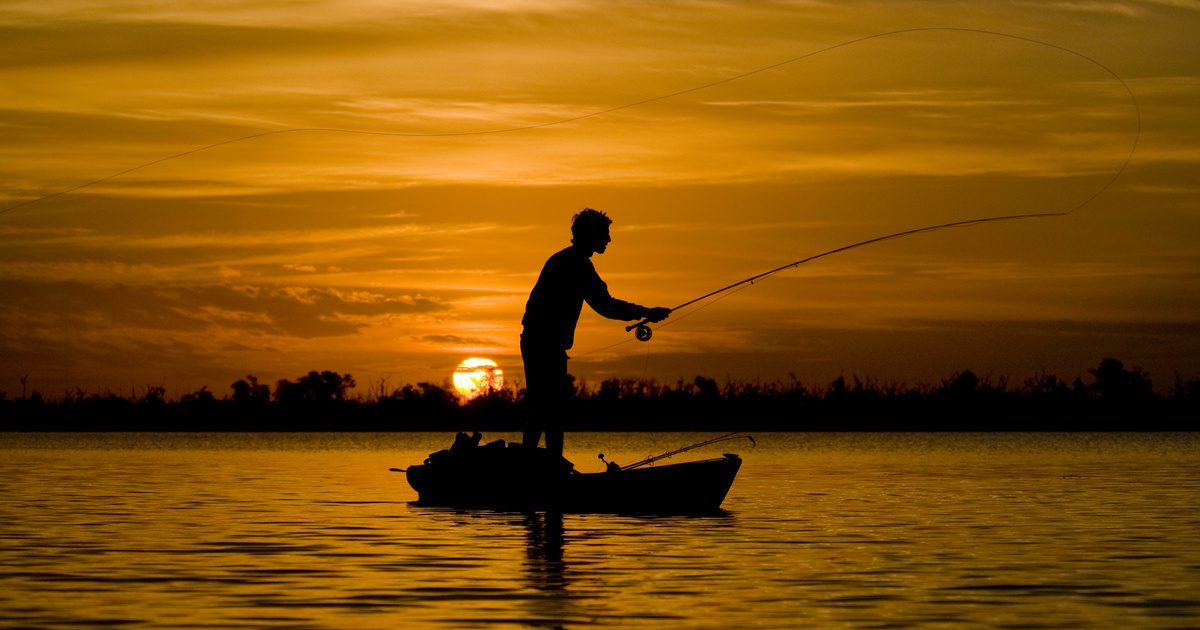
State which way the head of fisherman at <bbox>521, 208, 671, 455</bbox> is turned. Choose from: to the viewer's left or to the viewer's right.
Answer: to the viewer's right

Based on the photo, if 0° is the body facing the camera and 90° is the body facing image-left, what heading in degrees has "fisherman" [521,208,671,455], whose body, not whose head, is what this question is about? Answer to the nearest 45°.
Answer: approximately 270°

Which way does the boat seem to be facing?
to the viewer's right
